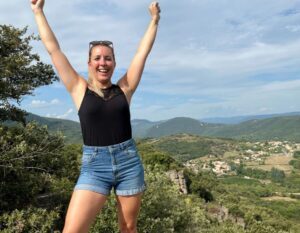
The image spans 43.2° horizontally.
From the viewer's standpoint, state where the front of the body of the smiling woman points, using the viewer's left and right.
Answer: facing the viewer

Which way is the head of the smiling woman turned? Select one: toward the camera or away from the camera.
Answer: toward the camera

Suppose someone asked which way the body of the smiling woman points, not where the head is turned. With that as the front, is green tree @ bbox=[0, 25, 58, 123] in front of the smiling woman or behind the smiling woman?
behind
